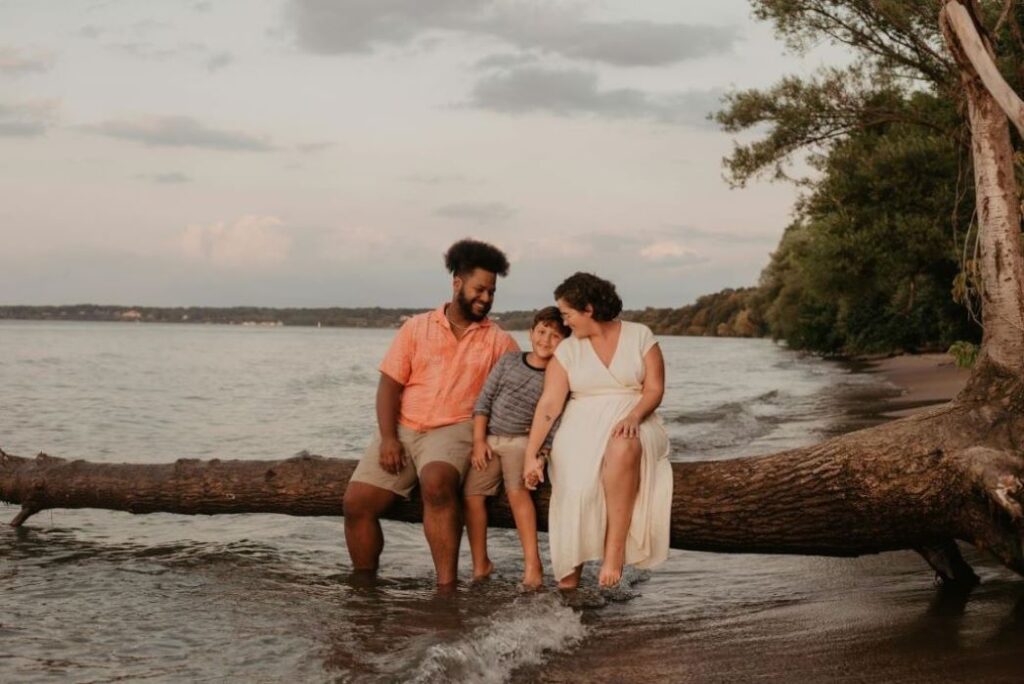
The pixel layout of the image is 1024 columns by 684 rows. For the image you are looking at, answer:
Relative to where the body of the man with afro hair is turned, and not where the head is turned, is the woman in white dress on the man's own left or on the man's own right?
on the man's own left

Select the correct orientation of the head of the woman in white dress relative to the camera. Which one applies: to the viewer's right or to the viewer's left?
to the viewer's left

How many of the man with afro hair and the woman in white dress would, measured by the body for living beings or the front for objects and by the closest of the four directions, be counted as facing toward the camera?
2
